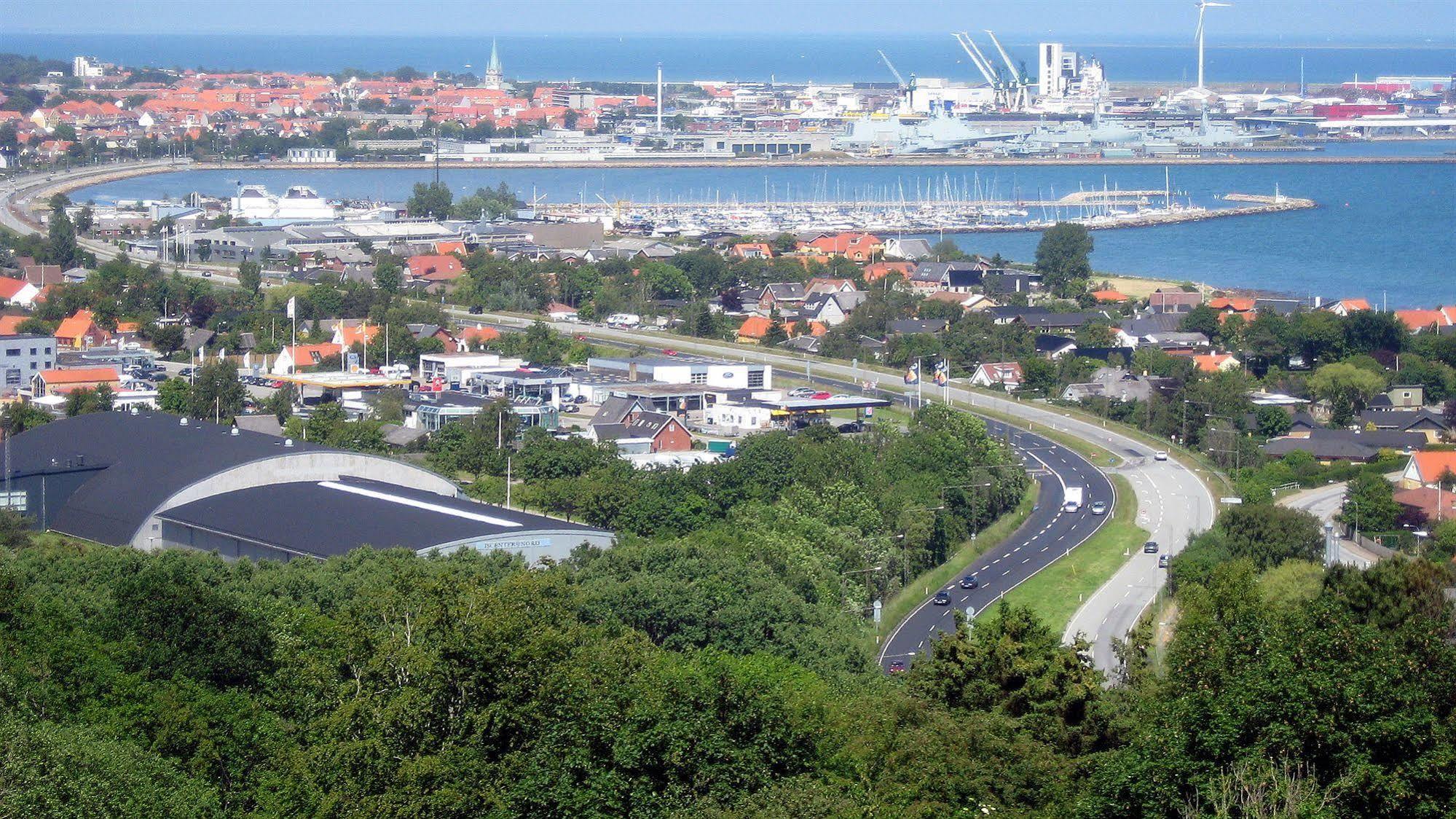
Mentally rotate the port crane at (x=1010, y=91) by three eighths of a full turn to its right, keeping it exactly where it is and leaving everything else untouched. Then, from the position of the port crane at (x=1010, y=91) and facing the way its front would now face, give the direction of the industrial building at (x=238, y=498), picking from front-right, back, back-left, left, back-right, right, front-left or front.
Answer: back-right

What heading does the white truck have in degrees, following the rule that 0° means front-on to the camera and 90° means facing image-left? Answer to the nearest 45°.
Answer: approximately 0°

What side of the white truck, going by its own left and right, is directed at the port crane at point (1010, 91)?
back

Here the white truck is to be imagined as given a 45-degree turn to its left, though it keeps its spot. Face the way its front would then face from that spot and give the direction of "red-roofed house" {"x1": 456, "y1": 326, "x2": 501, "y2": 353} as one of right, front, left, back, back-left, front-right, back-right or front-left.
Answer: back

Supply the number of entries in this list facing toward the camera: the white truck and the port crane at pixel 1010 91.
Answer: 1

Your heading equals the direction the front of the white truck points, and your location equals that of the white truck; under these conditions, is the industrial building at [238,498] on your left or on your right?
on your right

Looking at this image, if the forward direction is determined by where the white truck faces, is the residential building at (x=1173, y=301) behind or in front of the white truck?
behind

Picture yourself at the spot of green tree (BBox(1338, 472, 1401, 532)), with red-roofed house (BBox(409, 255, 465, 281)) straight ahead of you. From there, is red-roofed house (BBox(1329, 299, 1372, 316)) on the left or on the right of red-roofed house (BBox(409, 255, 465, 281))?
right

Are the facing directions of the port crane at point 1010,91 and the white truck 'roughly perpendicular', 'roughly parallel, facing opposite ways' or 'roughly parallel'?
roughly perpendicular

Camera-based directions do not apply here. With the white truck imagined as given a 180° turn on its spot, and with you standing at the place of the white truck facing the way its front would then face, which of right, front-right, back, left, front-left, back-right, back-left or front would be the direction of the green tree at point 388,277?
front-left
